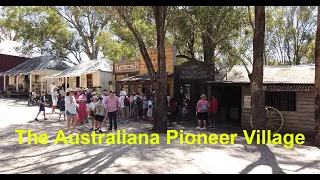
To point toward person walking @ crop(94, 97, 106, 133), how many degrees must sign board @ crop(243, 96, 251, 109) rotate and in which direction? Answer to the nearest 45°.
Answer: approximately 45° to its right

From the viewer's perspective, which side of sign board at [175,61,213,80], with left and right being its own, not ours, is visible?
front

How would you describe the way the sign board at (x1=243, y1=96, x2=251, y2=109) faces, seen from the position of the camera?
facing the viewer

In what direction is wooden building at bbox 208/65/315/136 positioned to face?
toward the camera

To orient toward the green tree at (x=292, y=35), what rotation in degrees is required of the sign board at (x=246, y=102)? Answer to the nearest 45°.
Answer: approximately 180°

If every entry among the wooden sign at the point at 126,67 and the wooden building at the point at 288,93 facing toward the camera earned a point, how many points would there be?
2

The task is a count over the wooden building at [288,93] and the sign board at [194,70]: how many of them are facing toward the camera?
2

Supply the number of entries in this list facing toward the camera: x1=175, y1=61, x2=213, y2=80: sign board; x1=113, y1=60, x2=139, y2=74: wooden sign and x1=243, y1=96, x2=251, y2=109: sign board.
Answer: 3

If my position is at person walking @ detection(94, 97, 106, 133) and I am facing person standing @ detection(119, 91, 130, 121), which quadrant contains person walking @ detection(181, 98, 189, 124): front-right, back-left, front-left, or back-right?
front-right

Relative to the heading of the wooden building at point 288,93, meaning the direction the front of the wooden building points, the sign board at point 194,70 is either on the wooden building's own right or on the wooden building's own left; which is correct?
on the wooden building's own right

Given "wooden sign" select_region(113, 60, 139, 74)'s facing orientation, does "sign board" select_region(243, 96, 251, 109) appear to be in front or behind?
in front

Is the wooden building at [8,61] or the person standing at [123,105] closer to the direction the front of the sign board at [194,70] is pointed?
the person standing
